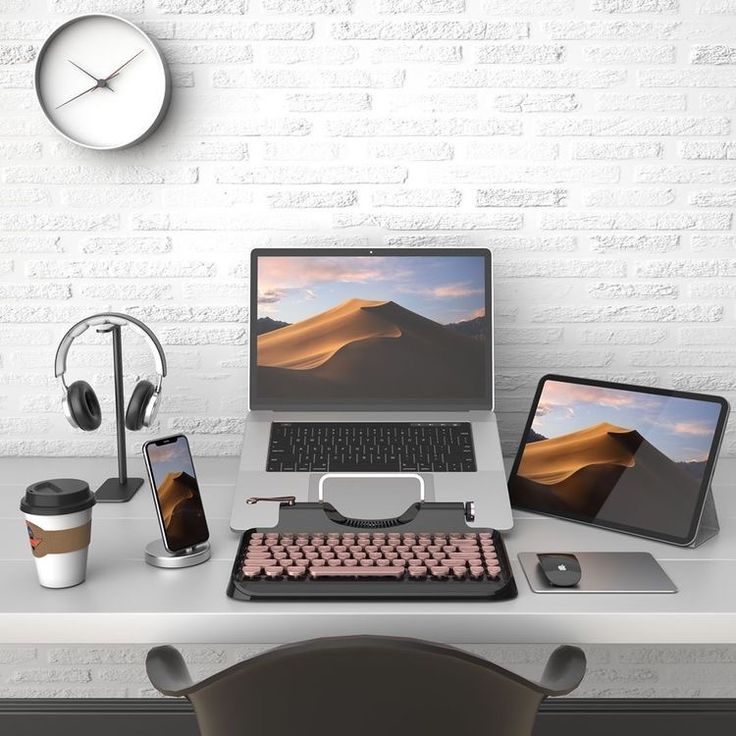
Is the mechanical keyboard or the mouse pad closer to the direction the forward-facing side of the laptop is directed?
the mechanical keyboard

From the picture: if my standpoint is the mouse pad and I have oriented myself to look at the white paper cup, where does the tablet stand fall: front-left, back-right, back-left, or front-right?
back-right

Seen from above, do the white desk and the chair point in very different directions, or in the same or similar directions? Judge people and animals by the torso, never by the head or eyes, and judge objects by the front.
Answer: very different directions

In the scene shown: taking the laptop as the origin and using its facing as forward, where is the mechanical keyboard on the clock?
The mechanical keyboard is roughly at 12 o'clock from the laptop.

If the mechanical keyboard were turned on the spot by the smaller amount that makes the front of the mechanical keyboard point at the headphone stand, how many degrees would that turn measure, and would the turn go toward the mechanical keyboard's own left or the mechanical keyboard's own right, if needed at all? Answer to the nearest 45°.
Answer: approximately 135° to the mechanical keyboard's own right

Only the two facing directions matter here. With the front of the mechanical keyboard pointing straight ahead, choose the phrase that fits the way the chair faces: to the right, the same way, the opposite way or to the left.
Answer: the opposite way

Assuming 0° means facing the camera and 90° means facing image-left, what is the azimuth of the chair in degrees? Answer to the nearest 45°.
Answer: approximately 180°
